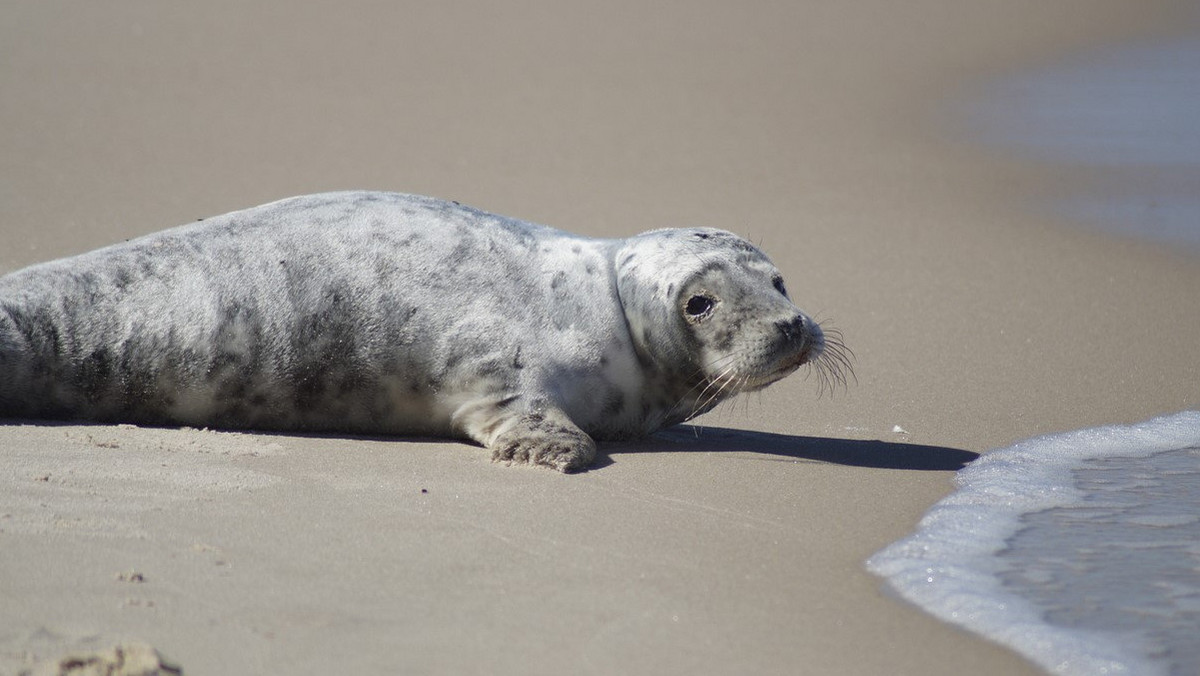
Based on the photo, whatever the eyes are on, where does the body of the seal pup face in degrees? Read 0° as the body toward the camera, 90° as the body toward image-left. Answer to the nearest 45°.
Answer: approximately 270°
